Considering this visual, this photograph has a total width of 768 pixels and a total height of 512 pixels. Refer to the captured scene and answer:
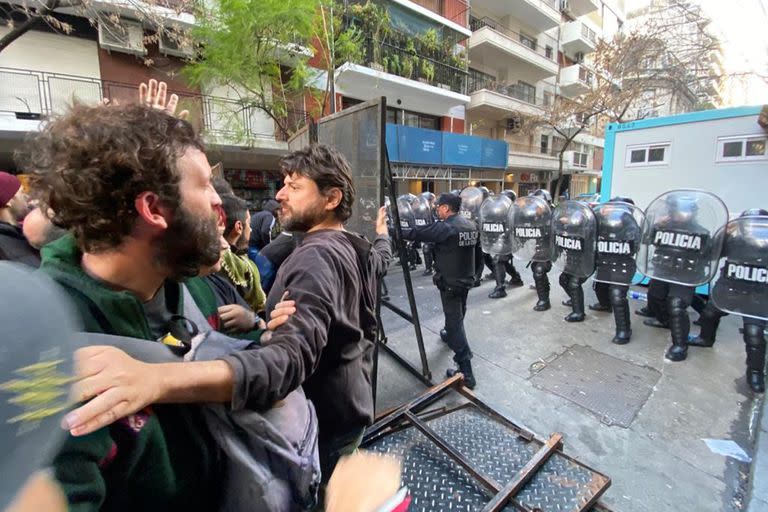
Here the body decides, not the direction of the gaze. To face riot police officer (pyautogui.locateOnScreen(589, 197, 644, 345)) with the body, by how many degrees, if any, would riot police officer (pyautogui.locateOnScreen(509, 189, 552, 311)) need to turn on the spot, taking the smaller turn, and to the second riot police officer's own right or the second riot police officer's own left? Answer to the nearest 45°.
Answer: approximately 90° to the second riot police officer's own left

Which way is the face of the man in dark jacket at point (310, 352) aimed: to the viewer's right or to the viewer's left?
to the viewer's left

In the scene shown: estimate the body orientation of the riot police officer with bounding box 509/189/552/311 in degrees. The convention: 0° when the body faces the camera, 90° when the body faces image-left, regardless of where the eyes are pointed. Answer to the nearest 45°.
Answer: approximately 45°

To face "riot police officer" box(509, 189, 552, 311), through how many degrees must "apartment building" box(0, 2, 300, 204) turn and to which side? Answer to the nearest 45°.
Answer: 0° — it already faces them

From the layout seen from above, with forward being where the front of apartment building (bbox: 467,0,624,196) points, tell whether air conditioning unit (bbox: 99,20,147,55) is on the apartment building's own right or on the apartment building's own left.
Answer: on the apartment building's own right

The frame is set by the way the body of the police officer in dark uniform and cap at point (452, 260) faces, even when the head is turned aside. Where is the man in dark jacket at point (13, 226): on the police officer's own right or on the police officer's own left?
on the police officer's own left

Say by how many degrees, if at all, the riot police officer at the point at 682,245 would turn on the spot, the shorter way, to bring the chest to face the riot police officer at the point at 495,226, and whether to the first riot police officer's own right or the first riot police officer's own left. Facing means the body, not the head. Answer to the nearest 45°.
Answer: approximately 90° to the first riot police officer's own right

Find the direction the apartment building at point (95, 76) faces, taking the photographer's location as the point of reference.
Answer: facing the viewer and to the right of the viewer

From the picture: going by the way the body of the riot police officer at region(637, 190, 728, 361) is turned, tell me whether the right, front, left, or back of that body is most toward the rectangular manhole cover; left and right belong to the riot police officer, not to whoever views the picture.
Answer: front

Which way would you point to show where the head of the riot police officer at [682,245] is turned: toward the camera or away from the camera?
toward the camera

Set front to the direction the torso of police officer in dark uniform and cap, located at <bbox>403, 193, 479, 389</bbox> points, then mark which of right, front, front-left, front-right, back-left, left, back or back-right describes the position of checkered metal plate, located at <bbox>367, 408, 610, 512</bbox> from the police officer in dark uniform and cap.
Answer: back-left

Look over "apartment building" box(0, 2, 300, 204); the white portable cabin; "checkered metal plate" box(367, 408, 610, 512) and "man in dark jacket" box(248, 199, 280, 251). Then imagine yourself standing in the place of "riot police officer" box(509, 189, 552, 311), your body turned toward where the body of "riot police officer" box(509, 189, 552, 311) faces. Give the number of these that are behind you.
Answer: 1

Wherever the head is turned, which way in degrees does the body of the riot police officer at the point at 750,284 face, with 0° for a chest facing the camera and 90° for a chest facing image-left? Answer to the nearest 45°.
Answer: approximately 45°

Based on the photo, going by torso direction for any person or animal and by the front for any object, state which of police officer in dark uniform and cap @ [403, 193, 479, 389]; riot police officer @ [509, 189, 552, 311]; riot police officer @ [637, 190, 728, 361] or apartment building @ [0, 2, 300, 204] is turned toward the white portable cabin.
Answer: the apartment building
